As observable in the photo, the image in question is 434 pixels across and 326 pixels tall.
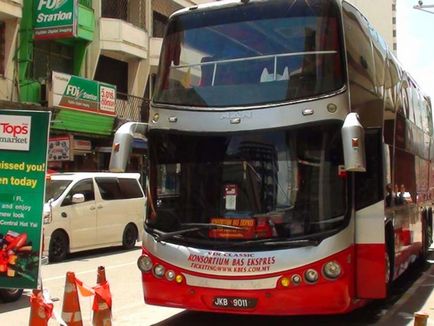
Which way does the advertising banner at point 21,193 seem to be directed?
toward the camera

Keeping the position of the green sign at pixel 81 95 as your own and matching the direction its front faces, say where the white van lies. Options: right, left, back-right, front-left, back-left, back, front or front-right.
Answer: front-right

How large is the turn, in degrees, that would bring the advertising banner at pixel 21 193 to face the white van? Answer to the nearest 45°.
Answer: approximately 180°

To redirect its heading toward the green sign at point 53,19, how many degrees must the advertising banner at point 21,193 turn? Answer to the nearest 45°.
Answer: approximately 180°

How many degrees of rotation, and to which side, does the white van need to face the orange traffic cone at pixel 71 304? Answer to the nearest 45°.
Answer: approximately 45° to its left

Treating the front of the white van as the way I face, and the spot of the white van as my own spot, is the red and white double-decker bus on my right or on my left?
on my left

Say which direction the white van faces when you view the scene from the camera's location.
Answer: facing the viewer and to the left of the viewer

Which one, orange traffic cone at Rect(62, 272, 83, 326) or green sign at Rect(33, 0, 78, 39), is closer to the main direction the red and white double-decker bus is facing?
the orange traffic cone

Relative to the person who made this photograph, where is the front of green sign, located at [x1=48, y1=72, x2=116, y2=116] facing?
facing the viewer and to the right of the viewer

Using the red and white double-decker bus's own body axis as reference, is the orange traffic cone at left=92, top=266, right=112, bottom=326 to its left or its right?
on its right

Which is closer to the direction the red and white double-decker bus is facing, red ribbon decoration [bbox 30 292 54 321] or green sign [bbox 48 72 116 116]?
the red ribbon decoration

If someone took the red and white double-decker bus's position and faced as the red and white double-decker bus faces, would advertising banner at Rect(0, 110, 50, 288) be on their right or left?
on their right

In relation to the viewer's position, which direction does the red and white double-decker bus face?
facing the viewer
